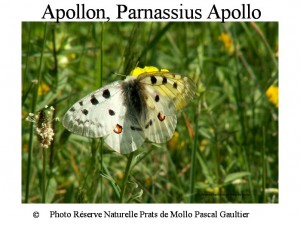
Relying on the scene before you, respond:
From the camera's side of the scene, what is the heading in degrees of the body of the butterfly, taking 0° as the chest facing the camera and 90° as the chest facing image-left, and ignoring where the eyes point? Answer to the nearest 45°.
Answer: approximately 180°
